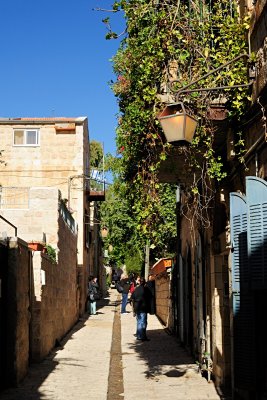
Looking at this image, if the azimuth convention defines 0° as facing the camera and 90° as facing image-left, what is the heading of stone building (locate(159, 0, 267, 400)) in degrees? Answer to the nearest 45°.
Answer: approximately 90°
